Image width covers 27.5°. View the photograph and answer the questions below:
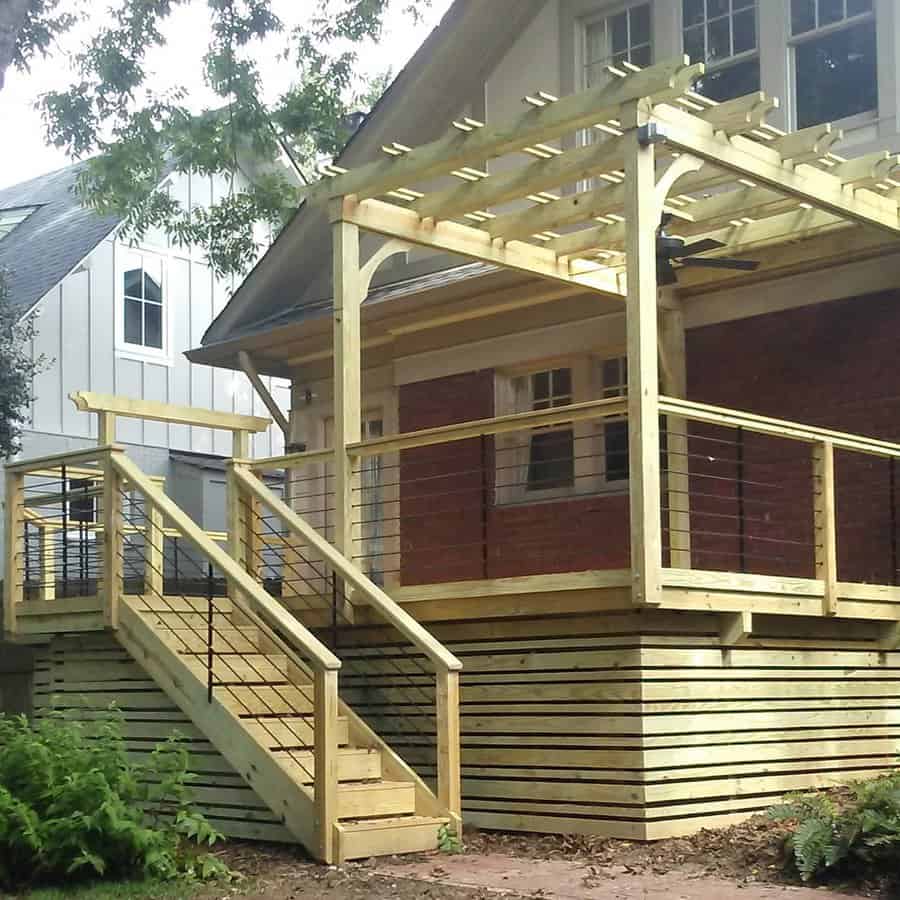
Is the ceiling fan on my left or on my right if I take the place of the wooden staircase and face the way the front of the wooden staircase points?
on my left

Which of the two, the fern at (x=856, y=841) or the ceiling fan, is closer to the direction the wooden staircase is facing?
the fern

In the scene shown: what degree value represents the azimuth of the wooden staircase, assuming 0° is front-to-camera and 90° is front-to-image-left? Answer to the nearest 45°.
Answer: approximately 315°
